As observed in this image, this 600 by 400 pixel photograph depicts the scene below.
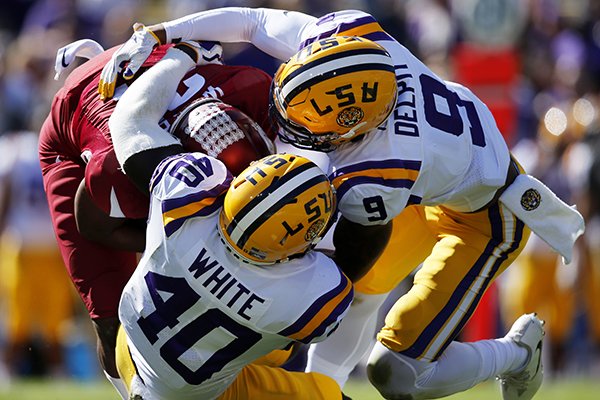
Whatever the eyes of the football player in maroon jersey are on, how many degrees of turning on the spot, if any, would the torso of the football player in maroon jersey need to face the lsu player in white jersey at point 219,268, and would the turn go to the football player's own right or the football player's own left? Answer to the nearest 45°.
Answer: approximately 45° to the football player's own right

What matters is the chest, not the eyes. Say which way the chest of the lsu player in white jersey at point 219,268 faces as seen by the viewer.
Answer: away from the camera

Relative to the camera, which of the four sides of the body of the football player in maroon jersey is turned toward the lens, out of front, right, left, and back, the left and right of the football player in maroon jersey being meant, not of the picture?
right

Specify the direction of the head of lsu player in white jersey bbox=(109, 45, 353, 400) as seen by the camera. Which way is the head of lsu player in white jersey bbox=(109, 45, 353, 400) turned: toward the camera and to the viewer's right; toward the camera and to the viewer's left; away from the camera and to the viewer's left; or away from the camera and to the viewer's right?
away from the camera and to the viewer's left
